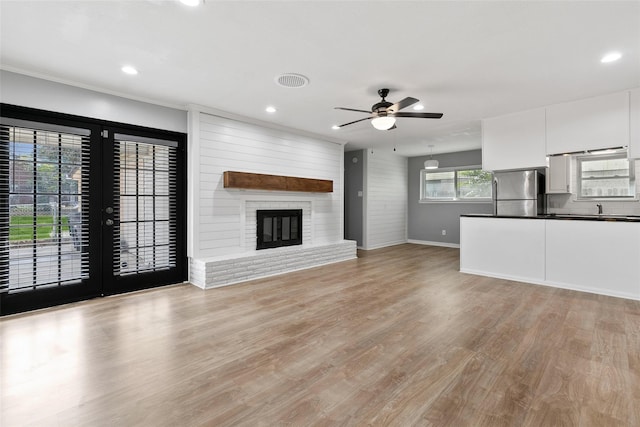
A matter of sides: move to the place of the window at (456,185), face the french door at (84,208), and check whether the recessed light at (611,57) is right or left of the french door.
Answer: left

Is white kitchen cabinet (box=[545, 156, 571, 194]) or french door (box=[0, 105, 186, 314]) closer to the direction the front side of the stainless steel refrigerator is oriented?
the french door

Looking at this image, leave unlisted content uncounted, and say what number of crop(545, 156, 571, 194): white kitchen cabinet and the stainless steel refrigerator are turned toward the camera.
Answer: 2

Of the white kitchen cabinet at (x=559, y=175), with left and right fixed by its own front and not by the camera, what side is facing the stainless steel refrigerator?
right

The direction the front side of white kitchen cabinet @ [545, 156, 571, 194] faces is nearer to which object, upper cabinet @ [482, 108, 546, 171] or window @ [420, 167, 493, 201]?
the upper cabinet

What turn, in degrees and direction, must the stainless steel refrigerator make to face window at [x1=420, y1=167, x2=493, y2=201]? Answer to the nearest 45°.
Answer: approximately 135° to its right

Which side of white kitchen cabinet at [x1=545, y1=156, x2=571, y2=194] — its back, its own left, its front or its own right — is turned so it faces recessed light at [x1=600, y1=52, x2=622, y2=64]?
front

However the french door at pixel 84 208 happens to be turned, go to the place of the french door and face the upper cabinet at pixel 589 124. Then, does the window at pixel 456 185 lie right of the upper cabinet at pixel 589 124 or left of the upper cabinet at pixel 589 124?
left

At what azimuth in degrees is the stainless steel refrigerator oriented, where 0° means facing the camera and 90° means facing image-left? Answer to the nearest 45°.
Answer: approximately 0°

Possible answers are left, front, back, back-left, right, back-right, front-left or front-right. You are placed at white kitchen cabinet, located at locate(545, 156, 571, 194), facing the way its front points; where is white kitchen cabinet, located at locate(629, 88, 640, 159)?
front-left

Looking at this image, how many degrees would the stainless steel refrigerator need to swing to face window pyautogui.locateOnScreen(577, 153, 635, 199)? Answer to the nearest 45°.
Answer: approximately 90° to its left
